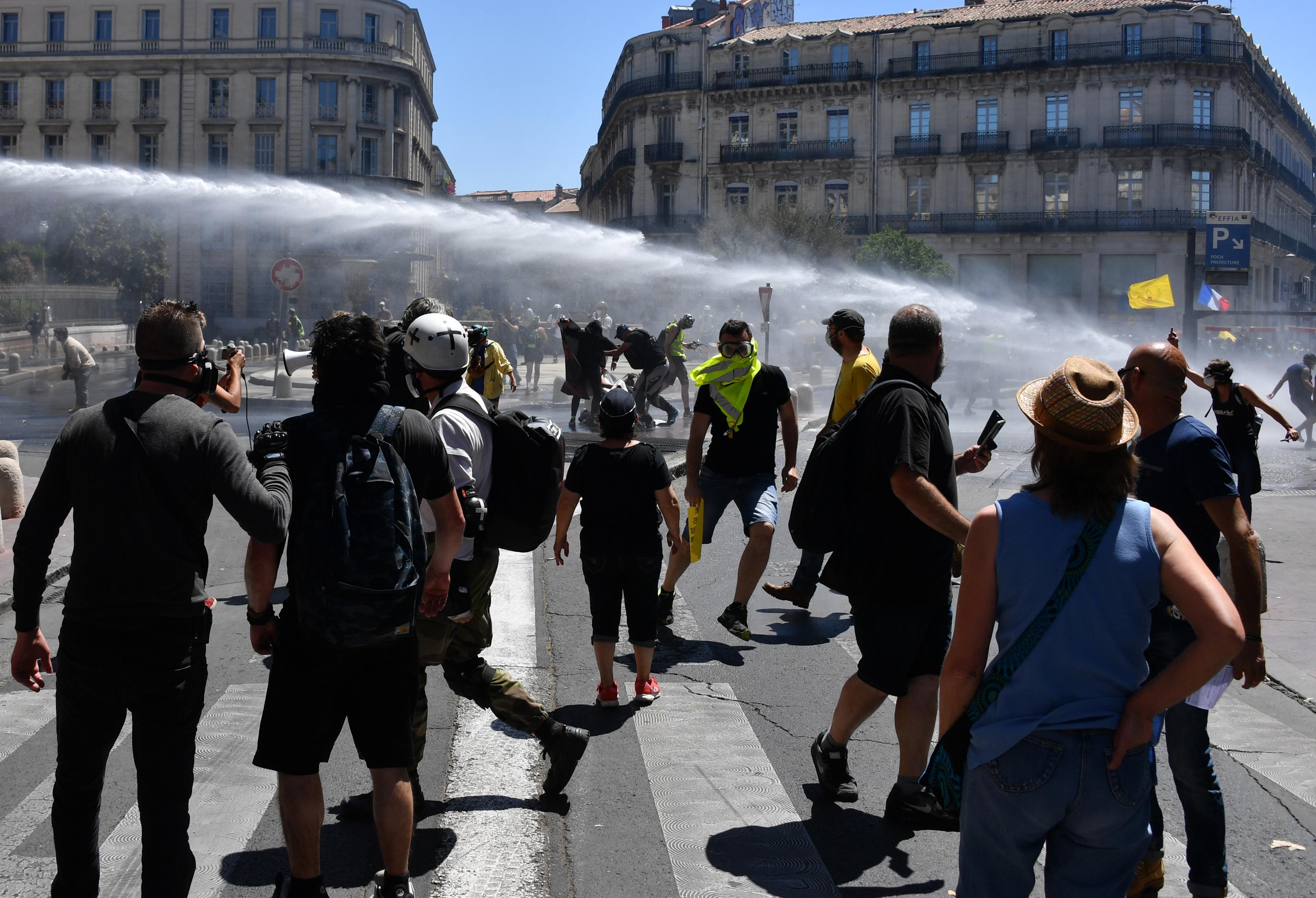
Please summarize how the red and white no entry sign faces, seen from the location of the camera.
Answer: facing the viewer

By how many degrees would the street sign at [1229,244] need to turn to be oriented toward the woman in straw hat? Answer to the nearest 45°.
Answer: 0° — it already faces them

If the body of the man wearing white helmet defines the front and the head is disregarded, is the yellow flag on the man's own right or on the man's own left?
on the man's own right

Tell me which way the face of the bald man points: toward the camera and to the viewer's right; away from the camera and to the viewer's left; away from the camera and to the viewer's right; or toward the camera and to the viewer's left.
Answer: away from the camera and to the viewer's left

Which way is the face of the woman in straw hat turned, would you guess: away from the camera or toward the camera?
away from the camera

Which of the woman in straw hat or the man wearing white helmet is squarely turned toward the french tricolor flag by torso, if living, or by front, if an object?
the woman in straw hat

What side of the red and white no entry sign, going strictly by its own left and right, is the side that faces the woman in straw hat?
front

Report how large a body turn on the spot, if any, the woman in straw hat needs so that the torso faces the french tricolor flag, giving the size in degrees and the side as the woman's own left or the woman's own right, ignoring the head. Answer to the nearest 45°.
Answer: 0° — they already face it

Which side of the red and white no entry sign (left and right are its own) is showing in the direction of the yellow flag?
left

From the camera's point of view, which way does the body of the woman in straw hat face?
away from the camera

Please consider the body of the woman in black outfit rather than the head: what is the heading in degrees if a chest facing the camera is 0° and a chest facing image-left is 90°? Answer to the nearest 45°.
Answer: approximately 180°

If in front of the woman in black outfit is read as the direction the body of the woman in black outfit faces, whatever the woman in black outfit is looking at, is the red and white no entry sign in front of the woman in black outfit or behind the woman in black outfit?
in front

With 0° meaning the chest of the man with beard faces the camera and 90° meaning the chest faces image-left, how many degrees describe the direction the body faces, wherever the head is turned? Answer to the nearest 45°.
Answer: approximately 270°

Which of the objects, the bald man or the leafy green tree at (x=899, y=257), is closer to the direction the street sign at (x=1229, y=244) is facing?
the bald man

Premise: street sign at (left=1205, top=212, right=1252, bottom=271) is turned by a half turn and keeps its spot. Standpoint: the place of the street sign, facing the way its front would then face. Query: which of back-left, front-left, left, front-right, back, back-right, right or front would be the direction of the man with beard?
back
